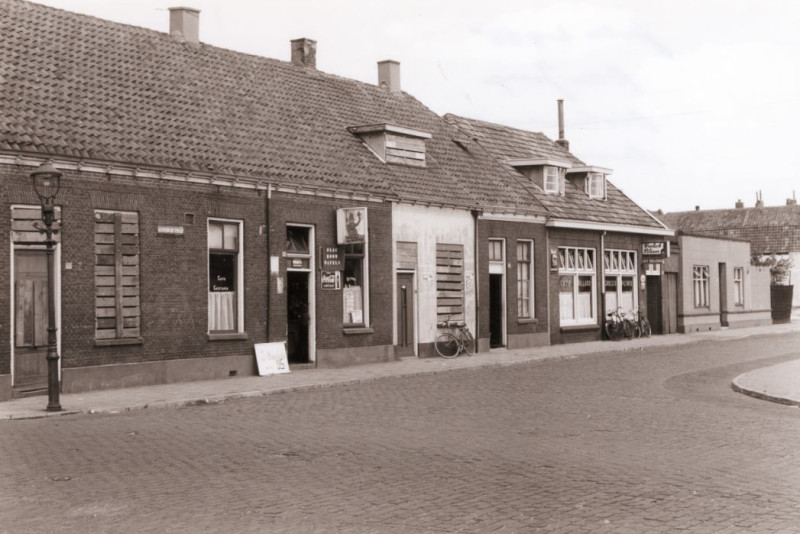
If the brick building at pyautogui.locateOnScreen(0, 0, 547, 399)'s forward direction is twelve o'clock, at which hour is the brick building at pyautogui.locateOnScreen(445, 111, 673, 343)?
the brick building at pyautogui.locateOnScreen(445, 111, 673, 343) is roughly at 9 o'clock from the brick building at pyautogui.locateOnScreen(0, 0, 547, 399).

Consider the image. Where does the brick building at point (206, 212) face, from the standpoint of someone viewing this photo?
facing the viewer and to the right of the viewer

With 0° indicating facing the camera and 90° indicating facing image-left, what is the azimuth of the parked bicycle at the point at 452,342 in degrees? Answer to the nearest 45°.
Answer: approximately 45°

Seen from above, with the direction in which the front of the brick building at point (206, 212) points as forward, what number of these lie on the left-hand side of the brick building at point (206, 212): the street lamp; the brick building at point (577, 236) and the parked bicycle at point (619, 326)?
2

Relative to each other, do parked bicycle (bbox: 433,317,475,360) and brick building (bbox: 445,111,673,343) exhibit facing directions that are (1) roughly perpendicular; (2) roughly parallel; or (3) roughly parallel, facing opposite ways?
roughly perpendicular

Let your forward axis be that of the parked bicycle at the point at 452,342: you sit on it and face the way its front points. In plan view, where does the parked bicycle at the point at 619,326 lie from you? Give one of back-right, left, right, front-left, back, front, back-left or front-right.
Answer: back

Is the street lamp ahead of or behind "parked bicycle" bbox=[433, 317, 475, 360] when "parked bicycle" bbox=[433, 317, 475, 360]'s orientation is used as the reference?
ahead

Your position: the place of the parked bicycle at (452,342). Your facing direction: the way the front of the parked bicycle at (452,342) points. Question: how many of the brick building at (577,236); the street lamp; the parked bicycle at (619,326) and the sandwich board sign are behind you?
2

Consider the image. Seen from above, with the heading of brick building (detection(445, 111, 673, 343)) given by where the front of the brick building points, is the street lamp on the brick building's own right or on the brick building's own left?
on the brick building's own right

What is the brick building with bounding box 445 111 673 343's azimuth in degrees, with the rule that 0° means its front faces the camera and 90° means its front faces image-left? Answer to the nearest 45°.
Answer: approximately 315°

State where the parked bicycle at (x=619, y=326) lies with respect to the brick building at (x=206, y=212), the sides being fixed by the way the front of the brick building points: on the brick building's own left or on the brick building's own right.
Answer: on the brick building's own left
